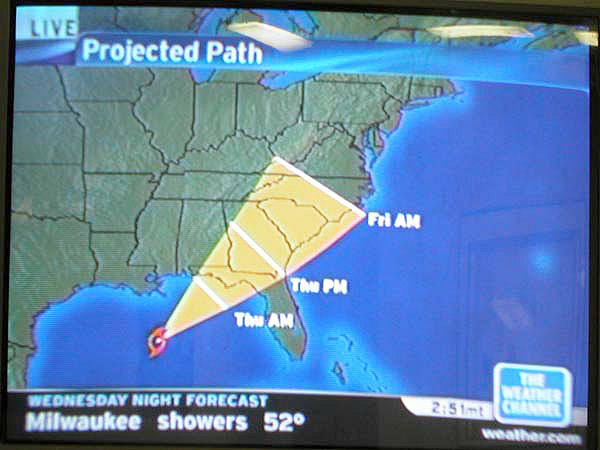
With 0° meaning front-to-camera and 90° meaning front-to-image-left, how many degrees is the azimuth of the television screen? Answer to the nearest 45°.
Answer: approximately 0°
